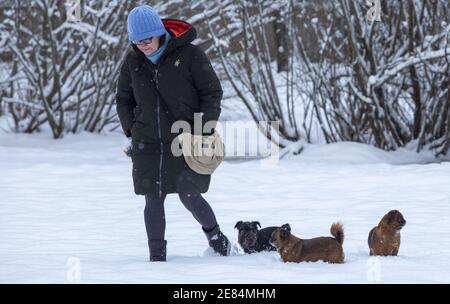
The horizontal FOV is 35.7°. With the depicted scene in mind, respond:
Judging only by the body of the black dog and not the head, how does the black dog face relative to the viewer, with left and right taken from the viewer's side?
facing the viewer and to the left of the viewer

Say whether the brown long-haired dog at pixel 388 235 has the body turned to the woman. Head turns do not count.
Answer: no

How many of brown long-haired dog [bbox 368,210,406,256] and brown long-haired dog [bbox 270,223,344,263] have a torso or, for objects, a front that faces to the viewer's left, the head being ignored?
1

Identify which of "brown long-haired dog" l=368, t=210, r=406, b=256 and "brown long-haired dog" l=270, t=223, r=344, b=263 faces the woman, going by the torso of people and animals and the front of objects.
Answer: "brown long-haired dog" l=270, t=223, r=344, b=263

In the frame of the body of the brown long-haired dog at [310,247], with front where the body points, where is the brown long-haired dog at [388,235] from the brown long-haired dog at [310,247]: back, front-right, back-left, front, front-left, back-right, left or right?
back

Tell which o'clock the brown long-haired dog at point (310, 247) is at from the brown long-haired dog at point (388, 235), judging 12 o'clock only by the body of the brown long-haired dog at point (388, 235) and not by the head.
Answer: the brown long-haired dog at point (310, 247) is roughly at 4 o'clock from the brown long-haired dog at point (388, 235).

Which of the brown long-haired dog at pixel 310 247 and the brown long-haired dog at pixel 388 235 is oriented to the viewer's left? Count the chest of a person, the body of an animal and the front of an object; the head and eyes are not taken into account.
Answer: the brown long-haired dog at pixel 310 247

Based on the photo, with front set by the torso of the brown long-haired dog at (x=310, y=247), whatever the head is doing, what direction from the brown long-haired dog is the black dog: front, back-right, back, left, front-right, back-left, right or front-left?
front-right

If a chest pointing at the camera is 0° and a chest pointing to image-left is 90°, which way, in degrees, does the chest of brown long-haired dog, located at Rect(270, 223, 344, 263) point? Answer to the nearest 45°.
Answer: approximately 90°
